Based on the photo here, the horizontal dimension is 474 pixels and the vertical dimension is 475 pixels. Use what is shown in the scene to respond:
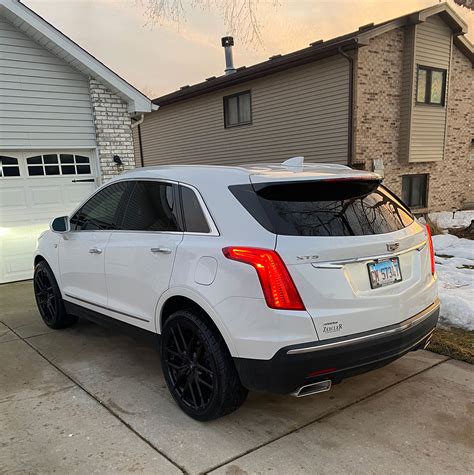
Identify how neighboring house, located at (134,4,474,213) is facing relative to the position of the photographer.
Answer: facing the viewer and to the right of the viewer

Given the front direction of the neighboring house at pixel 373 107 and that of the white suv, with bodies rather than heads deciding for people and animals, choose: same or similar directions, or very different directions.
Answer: very different directions

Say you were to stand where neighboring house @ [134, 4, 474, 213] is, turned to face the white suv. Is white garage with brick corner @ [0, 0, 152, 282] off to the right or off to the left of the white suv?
right

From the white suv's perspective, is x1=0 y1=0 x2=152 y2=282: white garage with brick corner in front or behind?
in front

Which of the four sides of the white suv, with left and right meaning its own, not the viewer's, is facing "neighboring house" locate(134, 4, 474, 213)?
right

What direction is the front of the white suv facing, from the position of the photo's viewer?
facing away from the viewer and to the left of the viewer

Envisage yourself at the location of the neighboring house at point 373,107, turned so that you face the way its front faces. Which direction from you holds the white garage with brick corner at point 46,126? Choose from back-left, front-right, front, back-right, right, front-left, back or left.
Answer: right
